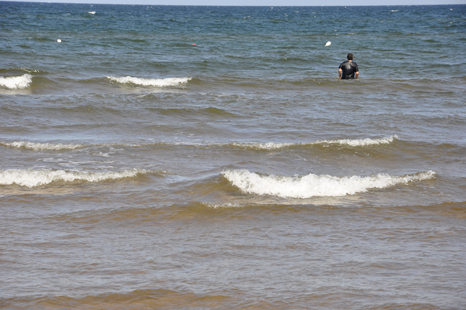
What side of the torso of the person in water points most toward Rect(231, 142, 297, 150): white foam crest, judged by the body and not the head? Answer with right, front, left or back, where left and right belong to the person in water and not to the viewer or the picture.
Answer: back

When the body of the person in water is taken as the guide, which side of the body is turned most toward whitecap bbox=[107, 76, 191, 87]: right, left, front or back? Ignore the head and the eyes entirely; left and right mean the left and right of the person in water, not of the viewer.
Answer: left

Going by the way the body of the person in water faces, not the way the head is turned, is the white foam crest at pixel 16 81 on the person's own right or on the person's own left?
on the person's own left

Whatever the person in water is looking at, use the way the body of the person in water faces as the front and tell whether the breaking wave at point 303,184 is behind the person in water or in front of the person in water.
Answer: behind

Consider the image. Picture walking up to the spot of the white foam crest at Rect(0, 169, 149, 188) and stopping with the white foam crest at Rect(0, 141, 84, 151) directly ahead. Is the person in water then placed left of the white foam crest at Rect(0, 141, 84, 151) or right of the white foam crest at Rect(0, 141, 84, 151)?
right

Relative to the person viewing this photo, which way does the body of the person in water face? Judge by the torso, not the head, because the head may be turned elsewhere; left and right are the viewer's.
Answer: facing away from the viewer

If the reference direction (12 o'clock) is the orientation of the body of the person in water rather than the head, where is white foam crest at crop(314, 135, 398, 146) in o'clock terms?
The white foam crest is roughly at 6 o'clock from the person in water.

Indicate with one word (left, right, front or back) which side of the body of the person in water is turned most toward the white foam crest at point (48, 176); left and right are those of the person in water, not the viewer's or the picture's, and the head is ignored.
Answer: back

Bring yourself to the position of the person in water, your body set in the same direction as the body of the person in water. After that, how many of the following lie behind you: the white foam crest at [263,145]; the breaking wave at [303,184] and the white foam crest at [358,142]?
3
